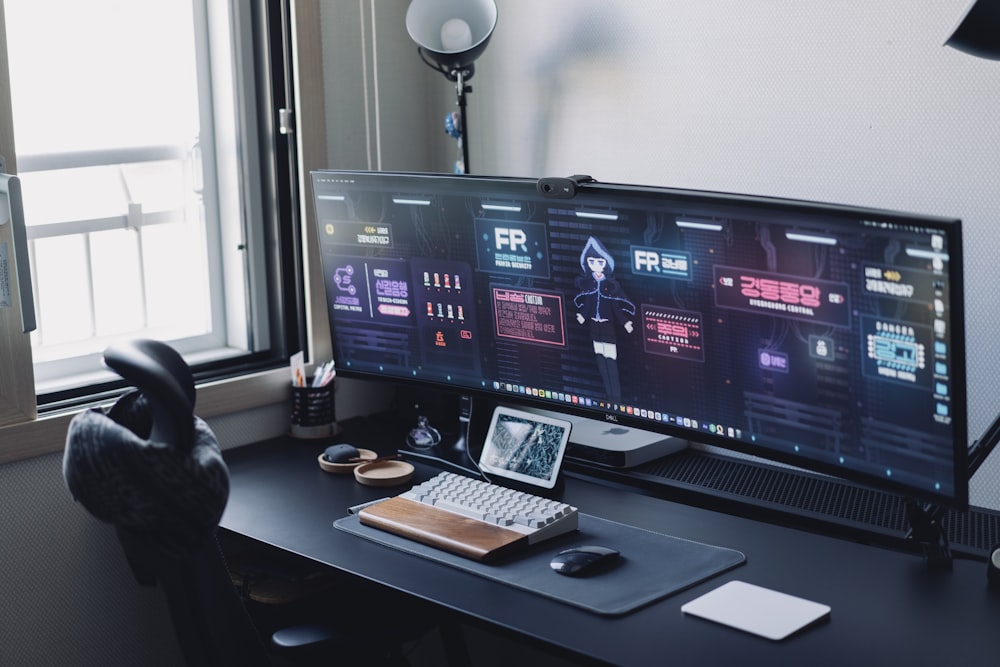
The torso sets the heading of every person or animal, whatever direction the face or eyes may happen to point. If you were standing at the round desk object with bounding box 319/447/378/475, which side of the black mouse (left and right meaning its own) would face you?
left

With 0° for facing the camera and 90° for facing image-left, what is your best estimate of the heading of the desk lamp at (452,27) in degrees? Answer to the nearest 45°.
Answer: approximately 0°

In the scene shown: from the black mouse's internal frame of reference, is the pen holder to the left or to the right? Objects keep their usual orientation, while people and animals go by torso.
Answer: on its left

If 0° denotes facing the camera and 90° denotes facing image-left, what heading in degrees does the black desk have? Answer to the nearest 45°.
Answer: approximately 45°

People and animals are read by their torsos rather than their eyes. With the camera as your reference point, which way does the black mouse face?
facing away from the viewer and to the right of the viewer

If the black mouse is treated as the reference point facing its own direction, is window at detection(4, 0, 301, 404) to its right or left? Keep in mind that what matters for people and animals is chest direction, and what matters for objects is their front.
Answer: on its left
